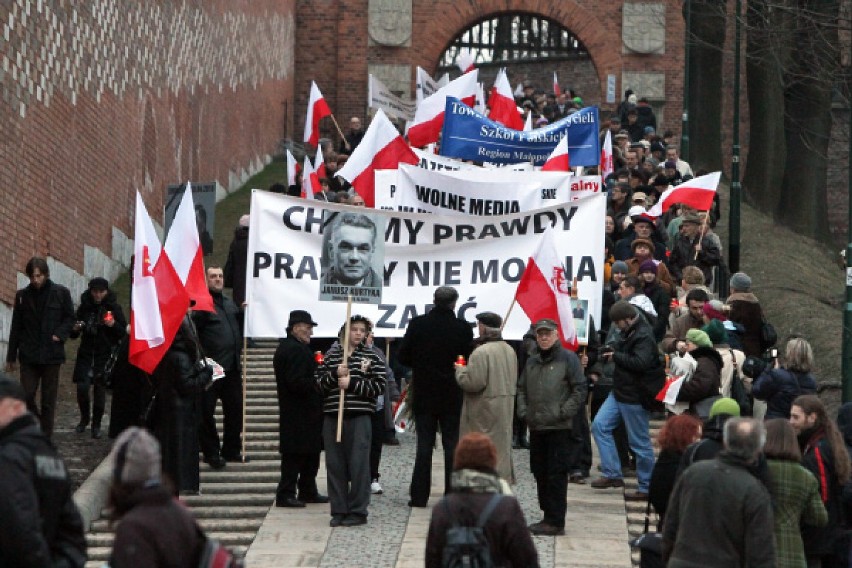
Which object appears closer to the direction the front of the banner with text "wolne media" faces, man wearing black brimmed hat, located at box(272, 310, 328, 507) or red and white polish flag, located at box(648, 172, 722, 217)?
the man wearing black brimmed hat

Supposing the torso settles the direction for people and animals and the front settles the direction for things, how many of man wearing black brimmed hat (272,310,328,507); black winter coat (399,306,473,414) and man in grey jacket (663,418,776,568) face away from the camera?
2

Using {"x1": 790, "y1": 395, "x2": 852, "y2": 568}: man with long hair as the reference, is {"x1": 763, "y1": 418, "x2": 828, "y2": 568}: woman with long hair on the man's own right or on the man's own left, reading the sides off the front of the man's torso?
on the man's own left

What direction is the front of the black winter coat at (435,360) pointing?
away from the camera

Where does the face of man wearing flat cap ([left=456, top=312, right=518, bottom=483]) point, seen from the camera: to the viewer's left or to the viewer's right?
to the viewer's left

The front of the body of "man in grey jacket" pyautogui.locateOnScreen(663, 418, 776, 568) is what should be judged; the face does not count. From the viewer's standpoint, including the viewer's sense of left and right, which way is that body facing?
facing away from the viewer

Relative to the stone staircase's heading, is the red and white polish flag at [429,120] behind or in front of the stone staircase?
behind

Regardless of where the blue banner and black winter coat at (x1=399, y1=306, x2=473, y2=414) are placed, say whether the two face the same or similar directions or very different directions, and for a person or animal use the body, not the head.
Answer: very different directions
